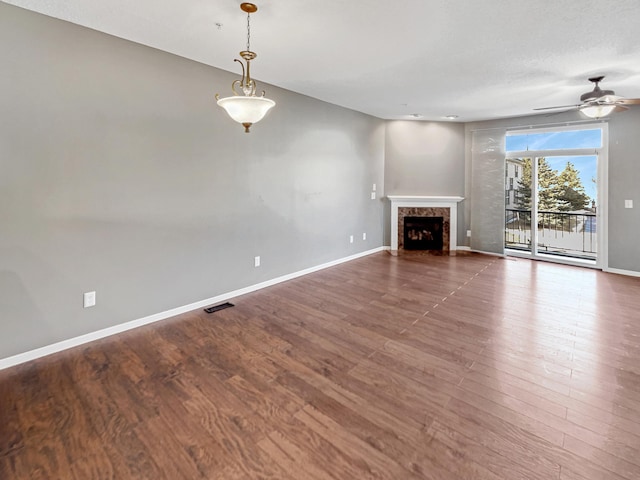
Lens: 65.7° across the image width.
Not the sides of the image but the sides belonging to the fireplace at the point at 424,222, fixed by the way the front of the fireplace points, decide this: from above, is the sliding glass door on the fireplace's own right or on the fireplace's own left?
on the fireplace's own left

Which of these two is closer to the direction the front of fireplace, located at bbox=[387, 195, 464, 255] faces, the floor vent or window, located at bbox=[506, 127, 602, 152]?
the floor vent

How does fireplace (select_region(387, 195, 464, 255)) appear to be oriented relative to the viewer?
toward the camera

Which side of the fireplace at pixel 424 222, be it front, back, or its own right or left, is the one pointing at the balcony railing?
left

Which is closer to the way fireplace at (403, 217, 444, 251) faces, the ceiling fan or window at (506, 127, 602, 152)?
the ceiling fan

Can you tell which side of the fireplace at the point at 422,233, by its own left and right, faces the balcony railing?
left

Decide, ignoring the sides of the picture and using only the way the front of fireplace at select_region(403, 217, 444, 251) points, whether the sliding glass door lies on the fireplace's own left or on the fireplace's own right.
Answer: on the fireplace's own left

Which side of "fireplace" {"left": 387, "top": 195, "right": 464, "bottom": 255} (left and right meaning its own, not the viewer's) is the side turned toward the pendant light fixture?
front
